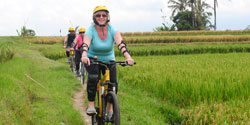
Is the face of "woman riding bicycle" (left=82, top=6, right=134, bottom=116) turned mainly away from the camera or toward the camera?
toward the camera

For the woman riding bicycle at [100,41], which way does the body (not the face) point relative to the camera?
toward the camera
